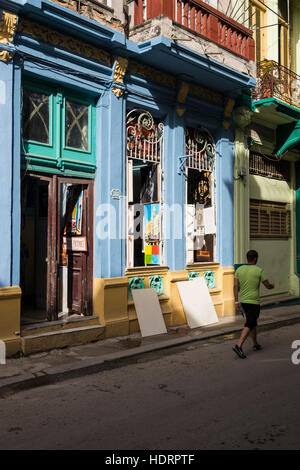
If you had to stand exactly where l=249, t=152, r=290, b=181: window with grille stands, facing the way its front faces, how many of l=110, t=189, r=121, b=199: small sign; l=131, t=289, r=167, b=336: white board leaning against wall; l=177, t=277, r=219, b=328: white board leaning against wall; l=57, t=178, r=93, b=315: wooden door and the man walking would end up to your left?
0

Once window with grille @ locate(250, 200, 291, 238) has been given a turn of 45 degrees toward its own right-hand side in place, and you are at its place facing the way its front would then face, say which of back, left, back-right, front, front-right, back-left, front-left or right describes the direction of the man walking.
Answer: front

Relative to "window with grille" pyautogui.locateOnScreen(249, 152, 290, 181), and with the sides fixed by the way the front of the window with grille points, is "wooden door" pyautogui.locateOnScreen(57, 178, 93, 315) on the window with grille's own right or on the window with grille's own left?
on the window with grille's own right

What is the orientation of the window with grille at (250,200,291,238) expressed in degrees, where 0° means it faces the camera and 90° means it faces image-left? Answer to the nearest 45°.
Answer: approximately 315°

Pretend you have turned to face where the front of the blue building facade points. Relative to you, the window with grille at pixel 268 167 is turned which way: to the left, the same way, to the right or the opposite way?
the same way

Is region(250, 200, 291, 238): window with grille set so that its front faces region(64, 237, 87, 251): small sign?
no

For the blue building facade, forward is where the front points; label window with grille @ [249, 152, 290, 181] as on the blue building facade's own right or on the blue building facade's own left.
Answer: on the blue building facade's own left

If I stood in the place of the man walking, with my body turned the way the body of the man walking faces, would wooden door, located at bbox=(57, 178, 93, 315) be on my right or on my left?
on my left

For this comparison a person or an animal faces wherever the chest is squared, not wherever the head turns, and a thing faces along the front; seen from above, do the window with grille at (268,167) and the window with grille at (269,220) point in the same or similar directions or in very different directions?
same or similar directions

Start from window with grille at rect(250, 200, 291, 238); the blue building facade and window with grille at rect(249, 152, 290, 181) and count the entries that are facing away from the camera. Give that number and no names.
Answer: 0

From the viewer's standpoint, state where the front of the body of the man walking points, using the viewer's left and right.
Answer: facing away from the viewer and to the right of the viewer

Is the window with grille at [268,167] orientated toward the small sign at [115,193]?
no

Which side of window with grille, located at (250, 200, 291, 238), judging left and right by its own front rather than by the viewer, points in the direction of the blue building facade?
right

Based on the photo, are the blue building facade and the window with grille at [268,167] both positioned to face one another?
no

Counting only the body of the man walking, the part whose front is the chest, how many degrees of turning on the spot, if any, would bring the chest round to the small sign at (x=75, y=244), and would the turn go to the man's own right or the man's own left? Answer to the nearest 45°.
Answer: approximately 135° to the man's own left

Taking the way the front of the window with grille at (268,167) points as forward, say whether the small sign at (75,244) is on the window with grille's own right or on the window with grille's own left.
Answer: on the window with grille's own right

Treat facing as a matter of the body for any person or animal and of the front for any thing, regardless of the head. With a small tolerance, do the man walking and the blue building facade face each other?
no

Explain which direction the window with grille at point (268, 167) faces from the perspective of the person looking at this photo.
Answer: facing the viewer and to the right of the viewer

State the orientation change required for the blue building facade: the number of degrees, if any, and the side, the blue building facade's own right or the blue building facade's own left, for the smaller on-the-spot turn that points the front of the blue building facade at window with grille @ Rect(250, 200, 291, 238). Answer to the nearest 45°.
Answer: approximately 90° to the blue building facade's own left

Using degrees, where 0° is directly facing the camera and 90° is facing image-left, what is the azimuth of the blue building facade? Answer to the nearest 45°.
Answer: approximately 315°

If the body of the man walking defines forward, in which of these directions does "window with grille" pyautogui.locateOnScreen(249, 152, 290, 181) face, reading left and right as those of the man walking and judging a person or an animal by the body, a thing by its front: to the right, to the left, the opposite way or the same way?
to the right
